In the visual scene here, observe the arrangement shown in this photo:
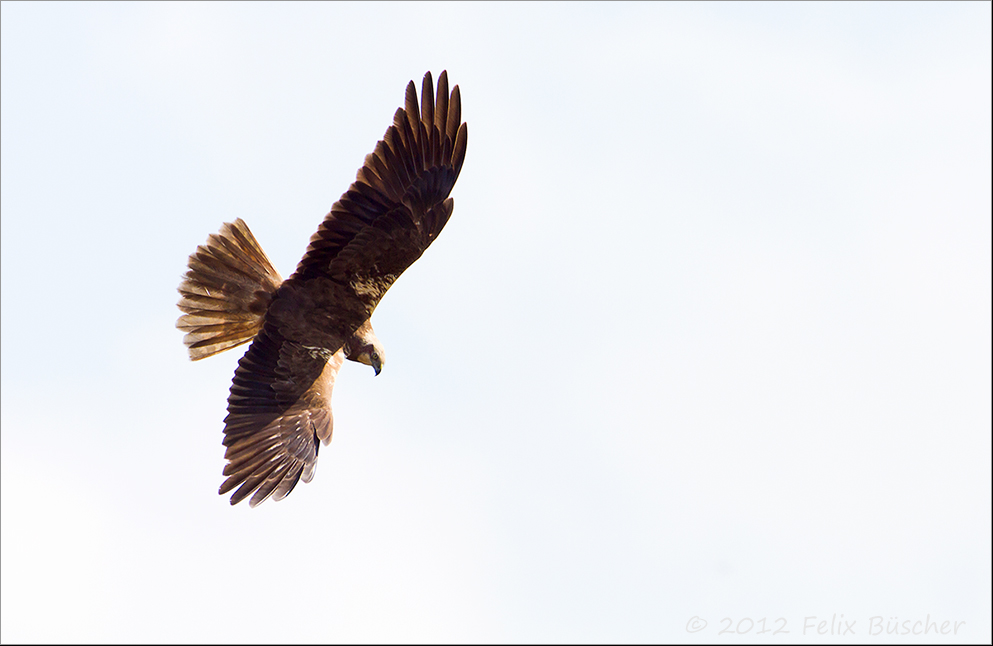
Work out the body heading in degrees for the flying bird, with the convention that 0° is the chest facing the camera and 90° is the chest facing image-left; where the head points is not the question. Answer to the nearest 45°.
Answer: approximately 270°
